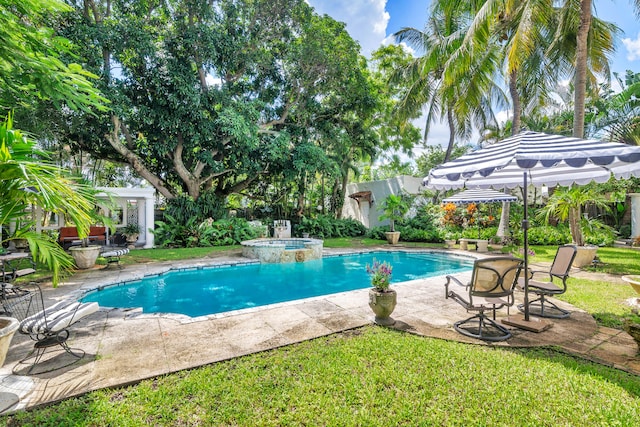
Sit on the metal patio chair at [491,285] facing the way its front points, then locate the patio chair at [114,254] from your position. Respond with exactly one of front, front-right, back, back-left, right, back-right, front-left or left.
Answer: front-left

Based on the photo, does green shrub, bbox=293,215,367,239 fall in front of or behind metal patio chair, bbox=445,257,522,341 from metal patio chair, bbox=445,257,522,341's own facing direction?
in front

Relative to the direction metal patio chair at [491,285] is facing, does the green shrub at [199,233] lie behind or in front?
in front

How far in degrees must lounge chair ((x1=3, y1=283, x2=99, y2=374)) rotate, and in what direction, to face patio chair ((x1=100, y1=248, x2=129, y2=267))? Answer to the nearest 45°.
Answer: approximately 90° to its left

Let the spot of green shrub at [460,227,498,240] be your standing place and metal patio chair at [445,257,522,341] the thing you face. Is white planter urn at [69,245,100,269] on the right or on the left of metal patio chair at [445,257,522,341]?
right

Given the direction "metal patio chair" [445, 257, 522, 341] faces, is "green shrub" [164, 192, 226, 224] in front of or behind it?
in front

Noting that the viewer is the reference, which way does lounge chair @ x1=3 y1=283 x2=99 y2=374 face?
facing to the right of the viewer

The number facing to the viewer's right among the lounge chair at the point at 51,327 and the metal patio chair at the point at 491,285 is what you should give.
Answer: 1

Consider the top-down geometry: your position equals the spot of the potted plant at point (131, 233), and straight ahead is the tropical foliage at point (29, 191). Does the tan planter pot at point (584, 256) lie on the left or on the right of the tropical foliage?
left

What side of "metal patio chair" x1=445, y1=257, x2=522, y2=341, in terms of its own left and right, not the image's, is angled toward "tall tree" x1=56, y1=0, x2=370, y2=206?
front
